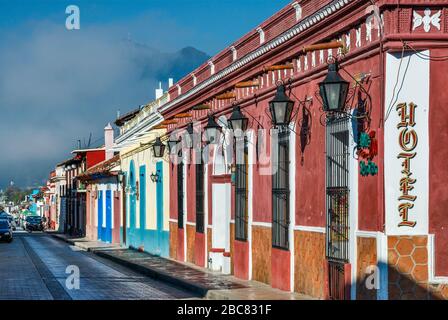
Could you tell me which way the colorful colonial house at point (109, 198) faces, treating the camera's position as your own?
facing the viewer and to the left of the viewer

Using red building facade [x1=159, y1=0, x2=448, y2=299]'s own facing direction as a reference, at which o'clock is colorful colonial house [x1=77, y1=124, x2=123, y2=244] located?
The colorful colonial house is roughly at 4 o'clock from the red building facade.

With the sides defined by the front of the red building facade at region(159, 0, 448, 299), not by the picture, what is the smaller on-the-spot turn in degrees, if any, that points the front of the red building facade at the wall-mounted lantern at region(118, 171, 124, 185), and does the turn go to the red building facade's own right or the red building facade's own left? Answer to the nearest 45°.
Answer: approximately 135° to the red building facade's own right

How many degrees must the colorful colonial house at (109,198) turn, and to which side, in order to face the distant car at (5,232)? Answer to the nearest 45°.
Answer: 0° — it already faces it

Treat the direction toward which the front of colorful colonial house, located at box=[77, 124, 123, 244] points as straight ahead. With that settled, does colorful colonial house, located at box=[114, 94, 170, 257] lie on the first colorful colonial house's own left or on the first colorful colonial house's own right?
on the first colorful colonial house's own left

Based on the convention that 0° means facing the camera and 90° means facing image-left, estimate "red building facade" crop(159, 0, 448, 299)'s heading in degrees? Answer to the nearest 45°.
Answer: approximately 45°

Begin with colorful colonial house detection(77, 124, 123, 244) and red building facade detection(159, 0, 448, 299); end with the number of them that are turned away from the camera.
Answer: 0

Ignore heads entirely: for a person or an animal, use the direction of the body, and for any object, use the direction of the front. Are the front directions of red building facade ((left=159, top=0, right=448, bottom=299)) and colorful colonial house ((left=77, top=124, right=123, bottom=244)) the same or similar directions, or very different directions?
same or similar directions

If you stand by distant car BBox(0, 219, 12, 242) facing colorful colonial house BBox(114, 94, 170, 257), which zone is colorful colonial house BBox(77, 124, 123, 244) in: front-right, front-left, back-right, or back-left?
front-left
